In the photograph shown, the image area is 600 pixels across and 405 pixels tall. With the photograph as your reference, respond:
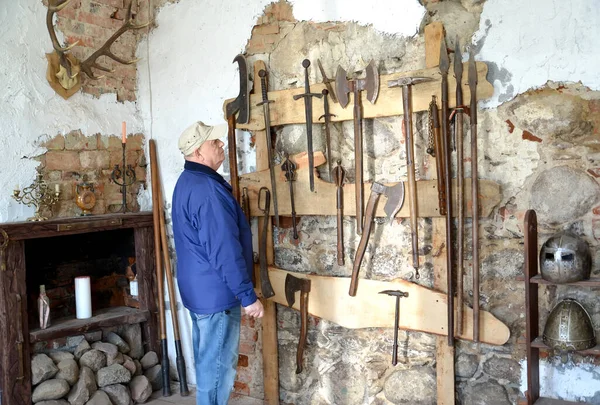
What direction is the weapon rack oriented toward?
toward the camera

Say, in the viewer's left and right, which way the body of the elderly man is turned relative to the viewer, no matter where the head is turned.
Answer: facing to the right of the viewer

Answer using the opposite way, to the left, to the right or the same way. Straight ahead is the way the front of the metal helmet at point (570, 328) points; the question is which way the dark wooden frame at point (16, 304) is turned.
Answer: to the left

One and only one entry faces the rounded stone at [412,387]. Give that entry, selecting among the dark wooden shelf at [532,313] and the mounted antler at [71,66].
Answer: the mounted antler

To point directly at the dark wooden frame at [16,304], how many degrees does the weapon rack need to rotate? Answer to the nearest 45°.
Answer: approximately 90° to its right

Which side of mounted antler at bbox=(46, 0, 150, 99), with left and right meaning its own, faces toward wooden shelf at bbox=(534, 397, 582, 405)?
front

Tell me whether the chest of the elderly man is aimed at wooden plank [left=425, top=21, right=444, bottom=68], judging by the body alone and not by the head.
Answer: yes

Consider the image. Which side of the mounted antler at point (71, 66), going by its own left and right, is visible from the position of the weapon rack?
front

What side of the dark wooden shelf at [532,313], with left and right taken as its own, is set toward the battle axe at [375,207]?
right

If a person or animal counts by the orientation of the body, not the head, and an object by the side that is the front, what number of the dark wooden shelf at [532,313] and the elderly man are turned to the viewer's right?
1

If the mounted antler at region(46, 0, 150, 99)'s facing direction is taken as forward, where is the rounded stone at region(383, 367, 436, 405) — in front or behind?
in front

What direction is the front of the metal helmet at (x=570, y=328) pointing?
toward the camera
